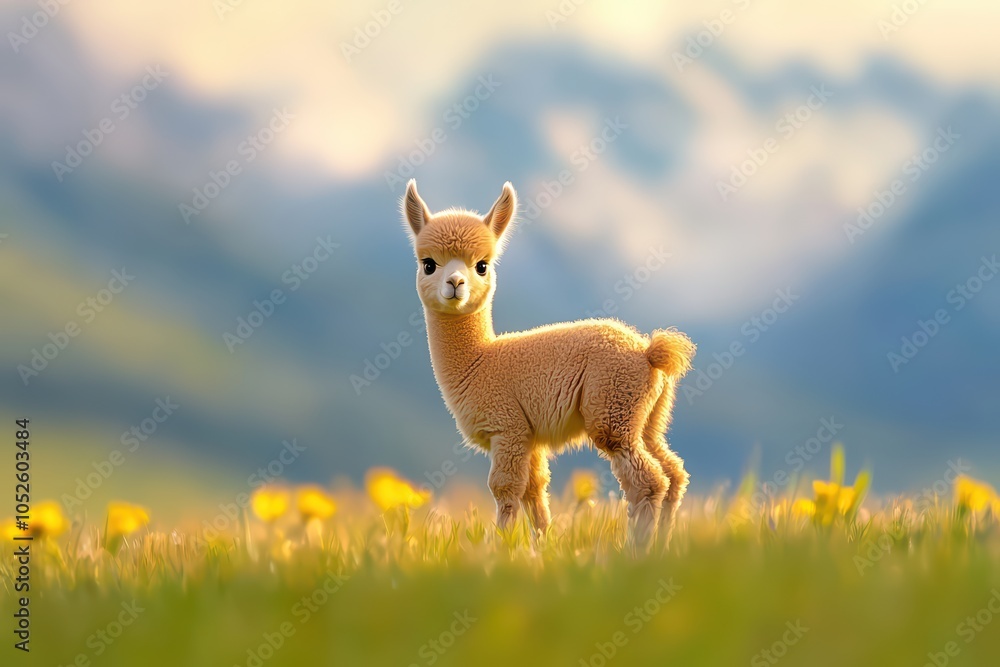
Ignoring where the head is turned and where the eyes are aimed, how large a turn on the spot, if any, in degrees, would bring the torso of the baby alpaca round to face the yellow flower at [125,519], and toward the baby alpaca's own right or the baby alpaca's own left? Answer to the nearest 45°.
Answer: approximately 45° to the baby alpaca's own left

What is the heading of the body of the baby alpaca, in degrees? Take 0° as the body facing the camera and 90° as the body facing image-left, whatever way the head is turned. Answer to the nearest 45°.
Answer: approximately 90°

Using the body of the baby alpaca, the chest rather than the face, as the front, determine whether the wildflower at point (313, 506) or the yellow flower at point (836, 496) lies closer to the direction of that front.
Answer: the wildflower

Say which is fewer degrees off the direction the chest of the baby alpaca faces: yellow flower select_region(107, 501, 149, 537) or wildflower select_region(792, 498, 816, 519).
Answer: the yellow flower

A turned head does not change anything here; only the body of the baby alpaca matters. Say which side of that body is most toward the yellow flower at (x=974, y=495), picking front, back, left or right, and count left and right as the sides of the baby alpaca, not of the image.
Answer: back
